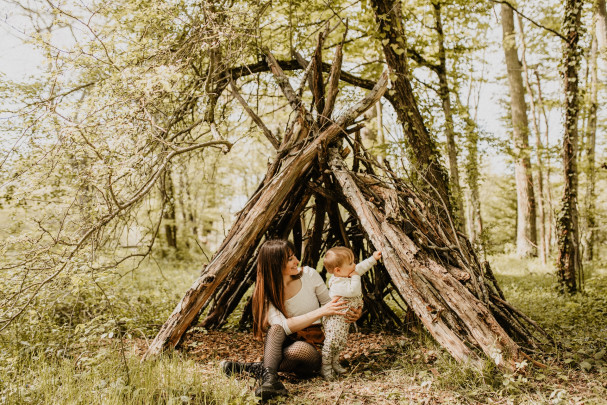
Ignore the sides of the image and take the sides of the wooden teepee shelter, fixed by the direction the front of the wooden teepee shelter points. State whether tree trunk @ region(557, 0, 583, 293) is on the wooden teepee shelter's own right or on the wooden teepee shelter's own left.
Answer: on the wooden teepee shelter's own left

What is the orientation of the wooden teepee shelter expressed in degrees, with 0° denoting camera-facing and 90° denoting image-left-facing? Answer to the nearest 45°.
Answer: approximately 0°

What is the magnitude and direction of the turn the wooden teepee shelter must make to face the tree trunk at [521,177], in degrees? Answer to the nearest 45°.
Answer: approximately 135° to its left

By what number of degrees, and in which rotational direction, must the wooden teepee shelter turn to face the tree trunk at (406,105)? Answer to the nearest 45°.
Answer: approximately 180°

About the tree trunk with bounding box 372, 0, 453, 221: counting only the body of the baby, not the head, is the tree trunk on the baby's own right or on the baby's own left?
on the baby's own left

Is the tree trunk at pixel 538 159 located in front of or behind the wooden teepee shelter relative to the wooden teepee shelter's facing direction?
behind
